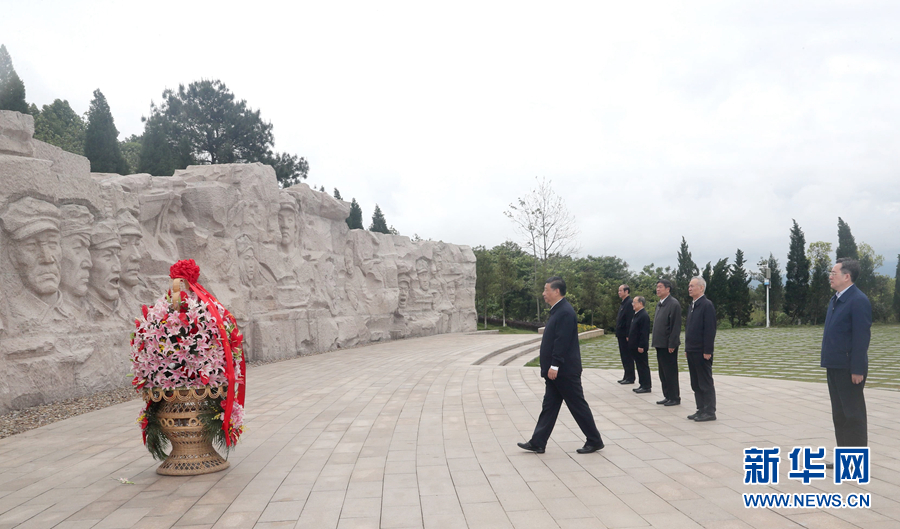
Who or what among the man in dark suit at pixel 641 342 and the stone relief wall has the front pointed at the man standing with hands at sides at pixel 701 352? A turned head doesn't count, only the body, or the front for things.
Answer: the stone relief wall

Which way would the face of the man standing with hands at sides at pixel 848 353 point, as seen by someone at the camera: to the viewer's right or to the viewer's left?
to the viewer's left

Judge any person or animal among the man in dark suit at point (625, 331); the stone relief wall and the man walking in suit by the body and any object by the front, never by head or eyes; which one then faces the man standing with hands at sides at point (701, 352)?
the stone relief wall

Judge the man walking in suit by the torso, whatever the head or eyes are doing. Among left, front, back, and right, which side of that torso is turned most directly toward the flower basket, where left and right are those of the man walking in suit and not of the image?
front

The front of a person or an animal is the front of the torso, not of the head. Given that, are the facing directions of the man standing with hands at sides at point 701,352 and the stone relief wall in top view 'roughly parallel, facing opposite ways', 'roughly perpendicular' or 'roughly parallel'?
roughly parallel, facing opposite ways

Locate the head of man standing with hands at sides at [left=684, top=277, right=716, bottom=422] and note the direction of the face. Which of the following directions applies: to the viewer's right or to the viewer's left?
to the viewer's left

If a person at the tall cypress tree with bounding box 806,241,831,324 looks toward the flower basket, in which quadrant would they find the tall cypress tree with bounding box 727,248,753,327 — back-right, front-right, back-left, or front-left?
front-right

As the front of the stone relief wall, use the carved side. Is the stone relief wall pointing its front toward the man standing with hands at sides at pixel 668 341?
yes

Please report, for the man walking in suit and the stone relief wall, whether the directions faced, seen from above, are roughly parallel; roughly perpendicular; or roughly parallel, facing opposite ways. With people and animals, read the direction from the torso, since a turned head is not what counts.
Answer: roughly parallel, facing opposite ways

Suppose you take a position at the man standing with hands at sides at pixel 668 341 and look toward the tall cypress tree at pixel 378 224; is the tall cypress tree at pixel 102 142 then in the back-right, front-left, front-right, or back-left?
front-left

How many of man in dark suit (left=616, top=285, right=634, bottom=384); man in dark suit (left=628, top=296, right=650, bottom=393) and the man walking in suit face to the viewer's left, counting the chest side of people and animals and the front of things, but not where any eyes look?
3

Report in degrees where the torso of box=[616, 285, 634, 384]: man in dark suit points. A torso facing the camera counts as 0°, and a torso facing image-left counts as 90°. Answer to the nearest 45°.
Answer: approximately 90°

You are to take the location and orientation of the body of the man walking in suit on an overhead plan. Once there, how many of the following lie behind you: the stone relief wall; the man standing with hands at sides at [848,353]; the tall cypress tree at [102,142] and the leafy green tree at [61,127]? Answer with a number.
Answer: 1

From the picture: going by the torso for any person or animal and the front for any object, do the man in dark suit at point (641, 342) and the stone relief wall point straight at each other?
yes

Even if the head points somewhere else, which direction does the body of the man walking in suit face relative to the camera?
to the viewer's left

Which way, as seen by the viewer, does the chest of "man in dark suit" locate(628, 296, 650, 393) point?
to the viewer's left

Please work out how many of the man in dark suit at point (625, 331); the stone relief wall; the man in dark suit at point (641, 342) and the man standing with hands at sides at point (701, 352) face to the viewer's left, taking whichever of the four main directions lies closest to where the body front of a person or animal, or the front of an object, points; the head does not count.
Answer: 3

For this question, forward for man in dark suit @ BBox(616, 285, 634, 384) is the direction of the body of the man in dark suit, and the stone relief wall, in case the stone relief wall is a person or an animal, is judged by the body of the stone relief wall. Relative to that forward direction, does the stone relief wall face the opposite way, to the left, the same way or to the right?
the opposite way

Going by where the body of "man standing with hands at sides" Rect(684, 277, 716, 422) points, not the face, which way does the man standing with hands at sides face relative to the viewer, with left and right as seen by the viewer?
facing to the left of the viewer
